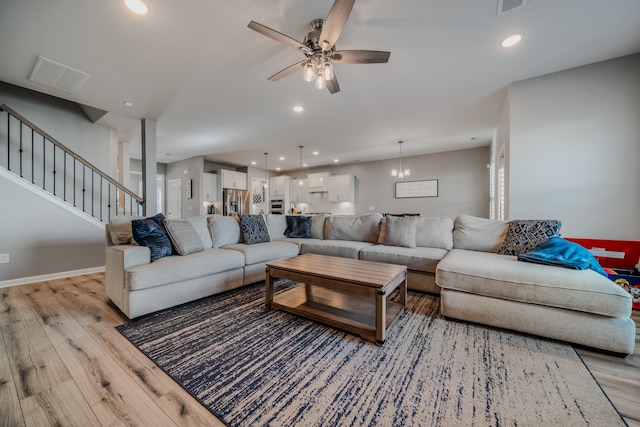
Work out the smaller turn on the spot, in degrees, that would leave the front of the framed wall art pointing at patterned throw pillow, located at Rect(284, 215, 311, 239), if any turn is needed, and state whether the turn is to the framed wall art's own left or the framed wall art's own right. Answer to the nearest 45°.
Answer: approximately 45° to the framed wall art's own right

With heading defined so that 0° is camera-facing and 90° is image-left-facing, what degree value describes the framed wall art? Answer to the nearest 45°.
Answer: approximately 0°

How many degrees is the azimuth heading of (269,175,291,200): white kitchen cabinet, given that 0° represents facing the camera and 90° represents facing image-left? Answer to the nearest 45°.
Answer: approximately 45°

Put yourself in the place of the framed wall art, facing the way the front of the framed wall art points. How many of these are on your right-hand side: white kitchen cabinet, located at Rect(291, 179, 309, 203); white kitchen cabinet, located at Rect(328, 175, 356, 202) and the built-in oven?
3

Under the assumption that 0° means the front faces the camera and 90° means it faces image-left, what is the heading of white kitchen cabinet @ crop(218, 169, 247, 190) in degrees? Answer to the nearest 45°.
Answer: approximately 315°

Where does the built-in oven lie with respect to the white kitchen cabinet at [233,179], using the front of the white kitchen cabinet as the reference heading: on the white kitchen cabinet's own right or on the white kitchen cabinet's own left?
on the white kitchen cabinet's own left
